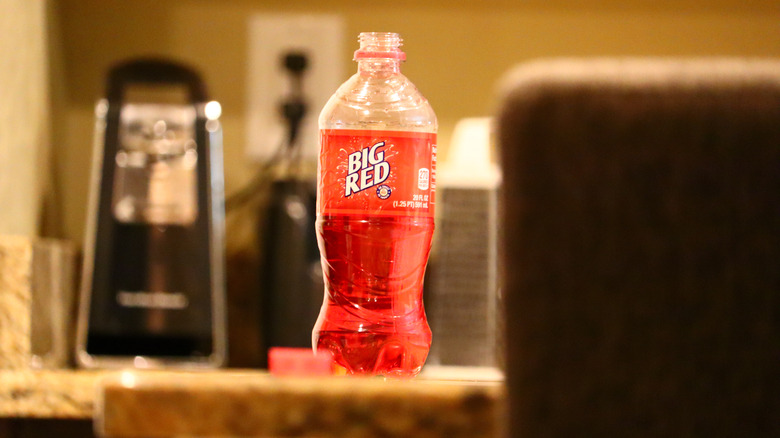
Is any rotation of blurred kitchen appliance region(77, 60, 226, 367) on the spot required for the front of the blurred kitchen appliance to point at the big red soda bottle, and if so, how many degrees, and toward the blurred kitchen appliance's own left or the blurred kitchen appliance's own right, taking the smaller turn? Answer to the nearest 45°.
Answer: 0° — it already faces it

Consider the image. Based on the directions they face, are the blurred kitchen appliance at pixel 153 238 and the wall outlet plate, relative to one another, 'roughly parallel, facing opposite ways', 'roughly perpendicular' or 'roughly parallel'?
roughly parallel

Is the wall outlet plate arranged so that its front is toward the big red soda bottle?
yes

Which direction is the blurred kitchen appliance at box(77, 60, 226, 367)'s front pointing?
toward the camera

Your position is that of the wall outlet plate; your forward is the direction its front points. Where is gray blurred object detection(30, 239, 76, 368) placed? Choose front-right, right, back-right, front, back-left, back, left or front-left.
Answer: front-right

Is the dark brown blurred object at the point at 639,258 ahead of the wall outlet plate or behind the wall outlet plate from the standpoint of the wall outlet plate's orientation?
ahead

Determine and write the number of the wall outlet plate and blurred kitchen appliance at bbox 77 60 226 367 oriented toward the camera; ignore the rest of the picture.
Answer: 2
